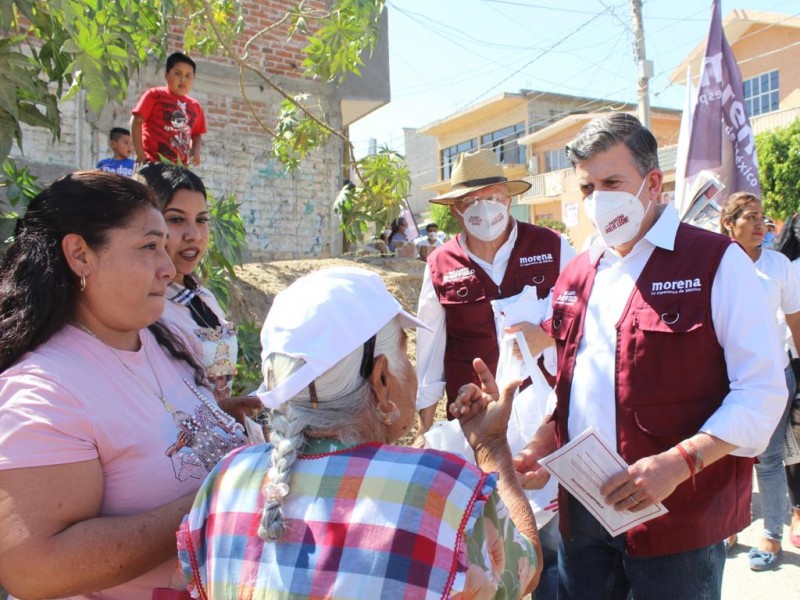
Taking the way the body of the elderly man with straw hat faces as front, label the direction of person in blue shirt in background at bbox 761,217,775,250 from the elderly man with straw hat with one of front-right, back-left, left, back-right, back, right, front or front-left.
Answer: back-left

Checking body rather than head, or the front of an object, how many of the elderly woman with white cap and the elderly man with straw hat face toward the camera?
1

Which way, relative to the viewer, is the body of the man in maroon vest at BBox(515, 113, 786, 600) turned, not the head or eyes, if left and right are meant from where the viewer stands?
facing the viewer and to the left of the viewer

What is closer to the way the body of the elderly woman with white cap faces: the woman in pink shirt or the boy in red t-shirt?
the boy in red t-shirt

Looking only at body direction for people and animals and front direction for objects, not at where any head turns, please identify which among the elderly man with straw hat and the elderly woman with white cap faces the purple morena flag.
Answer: the elderly woman with white cap

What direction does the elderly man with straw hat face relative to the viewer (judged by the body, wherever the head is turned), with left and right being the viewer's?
facing the viewer

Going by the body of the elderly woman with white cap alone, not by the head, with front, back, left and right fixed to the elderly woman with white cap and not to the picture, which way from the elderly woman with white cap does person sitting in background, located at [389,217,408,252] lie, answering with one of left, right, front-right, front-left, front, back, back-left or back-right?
front-left

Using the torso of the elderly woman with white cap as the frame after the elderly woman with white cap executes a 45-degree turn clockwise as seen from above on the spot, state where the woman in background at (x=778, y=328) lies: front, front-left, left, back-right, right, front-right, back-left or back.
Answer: front-left

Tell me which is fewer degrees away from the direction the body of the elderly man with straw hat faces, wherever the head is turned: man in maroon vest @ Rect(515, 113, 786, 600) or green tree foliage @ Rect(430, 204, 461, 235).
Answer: the man in maroon vest

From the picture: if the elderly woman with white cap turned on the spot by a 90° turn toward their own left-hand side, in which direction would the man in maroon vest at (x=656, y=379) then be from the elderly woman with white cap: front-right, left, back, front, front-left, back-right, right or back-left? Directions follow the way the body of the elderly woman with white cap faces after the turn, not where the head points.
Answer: right

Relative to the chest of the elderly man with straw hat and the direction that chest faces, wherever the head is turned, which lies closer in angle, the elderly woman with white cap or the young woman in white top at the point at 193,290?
the elderly woman with white cap

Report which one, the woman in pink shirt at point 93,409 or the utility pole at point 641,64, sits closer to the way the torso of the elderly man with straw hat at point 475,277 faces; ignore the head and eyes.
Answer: the woman in pink shirt

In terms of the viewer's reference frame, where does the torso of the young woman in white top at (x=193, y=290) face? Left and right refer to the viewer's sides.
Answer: facing the viewer and to the right of the viewer

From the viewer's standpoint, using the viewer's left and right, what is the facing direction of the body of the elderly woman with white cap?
facing away from the viewer and to the right of the viewer
